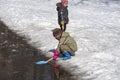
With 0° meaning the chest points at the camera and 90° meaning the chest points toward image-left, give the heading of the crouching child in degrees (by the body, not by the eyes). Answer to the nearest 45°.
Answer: approximately 90°

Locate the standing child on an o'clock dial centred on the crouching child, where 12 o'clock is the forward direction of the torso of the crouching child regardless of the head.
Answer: The standing child is roughly at 3 o'clock from the crouching child.
